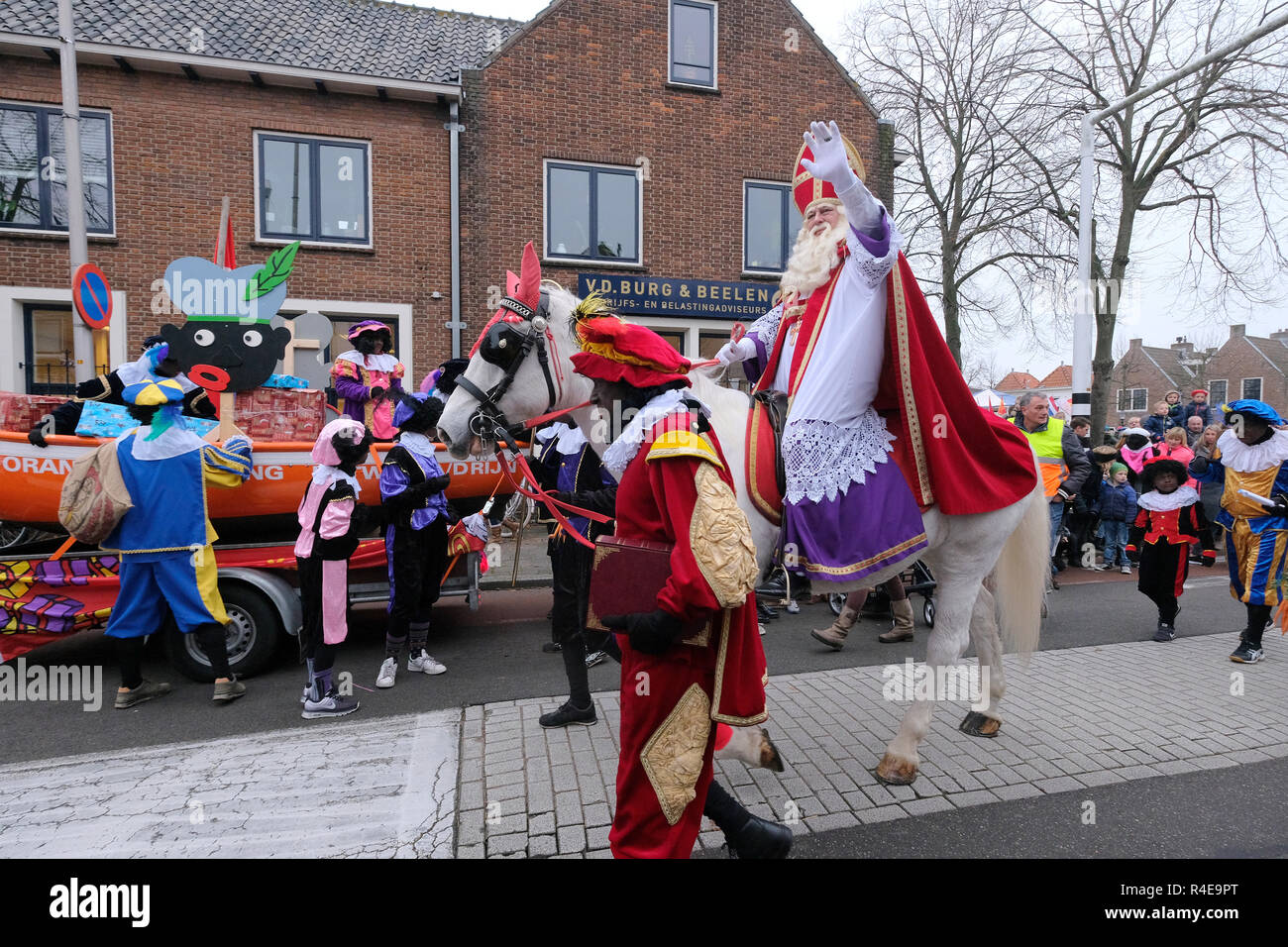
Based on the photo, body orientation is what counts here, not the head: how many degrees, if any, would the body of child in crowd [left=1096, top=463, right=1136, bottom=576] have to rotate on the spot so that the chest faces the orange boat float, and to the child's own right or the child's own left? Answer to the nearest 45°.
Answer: approximately 45° to the child's own right

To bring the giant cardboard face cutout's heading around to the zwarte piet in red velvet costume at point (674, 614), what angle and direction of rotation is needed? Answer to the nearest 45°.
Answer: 0° — it already faces them

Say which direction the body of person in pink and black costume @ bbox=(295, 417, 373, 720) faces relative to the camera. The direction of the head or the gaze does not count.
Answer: to the viewer's right

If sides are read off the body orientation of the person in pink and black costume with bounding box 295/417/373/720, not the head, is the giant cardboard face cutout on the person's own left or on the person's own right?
on the person's own left

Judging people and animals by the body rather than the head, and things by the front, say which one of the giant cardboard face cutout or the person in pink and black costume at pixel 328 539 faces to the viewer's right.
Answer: the person in pink and black costume

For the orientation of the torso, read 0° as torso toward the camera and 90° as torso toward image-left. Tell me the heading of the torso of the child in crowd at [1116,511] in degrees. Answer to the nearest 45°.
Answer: approximately 0°

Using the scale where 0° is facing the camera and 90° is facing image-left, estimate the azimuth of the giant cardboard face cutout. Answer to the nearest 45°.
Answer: approximately 0°
